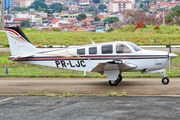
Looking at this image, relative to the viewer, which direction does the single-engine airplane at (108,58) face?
to the viewer's right
